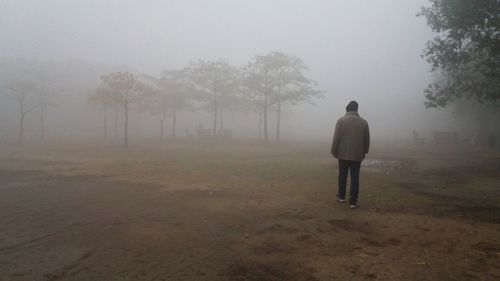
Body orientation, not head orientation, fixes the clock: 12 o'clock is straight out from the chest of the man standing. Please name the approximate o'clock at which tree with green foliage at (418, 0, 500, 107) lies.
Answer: The tree with green foliage is roughly at 1 o'clock from the man standing.

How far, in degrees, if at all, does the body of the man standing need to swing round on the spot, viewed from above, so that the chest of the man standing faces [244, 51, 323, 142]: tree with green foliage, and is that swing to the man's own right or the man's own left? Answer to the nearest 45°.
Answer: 0° — they already face it

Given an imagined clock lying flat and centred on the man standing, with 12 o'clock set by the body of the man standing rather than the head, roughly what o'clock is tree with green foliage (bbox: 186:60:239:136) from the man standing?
The tree with green foliage is roughly at 11 o'clock from the man standing.

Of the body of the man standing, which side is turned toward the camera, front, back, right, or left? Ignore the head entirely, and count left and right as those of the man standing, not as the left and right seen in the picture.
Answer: back

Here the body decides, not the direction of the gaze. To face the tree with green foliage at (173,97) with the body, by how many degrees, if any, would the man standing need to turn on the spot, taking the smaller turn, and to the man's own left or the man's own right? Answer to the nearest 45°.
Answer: approximately 45° to the man's own left
